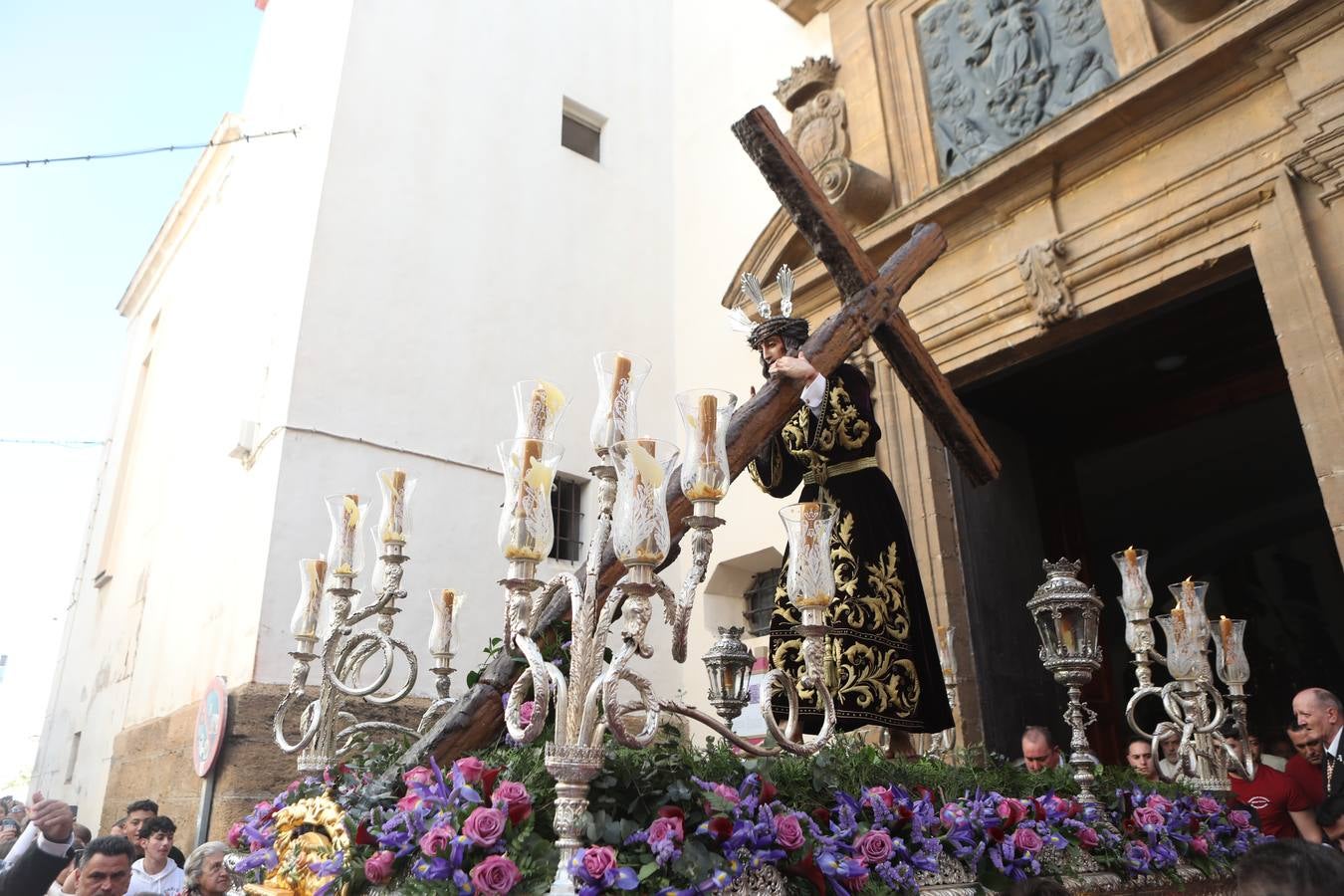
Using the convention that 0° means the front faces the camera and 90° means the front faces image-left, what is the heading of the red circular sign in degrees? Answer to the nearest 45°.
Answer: approximately 90°

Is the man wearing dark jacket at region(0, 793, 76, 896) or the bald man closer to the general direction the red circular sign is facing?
the man wearing dark jacket

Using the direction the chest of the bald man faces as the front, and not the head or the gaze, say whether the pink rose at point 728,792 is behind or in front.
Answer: in front

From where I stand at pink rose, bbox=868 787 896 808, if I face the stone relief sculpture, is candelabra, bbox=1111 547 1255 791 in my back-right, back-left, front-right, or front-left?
front-right

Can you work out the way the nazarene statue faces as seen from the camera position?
facing the viewer and to the left of the viewer

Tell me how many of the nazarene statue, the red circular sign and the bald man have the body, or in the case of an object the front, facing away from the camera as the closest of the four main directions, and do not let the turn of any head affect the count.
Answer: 0

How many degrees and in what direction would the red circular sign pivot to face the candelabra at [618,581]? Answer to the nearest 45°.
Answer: approximately 90° to its left

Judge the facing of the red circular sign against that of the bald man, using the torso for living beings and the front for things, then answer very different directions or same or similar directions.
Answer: same or similar directions

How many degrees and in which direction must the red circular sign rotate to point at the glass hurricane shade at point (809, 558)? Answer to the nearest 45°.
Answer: approximately 90° to its left

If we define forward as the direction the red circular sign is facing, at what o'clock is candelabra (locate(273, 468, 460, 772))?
The candelabra is roughly at 9 o'clock from the red circular sign.

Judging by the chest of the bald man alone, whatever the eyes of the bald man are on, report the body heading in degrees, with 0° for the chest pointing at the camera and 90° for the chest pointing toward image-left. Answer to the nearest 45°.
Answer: approximately 45°

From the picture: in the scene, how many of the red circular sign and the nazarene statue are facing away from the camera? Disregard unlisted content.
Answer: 0

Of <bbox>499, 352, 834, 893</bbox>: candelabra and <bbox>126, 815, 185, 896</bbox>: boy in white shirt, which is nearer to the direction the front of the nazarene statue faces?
the candelabra
